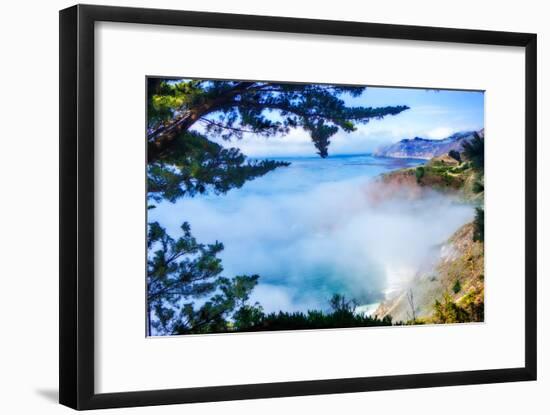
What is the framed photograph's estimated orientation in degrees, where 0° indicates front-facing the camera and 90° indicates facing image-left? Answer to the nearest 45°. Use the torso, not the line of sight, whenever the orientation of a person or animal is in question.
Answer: approximately 315°
